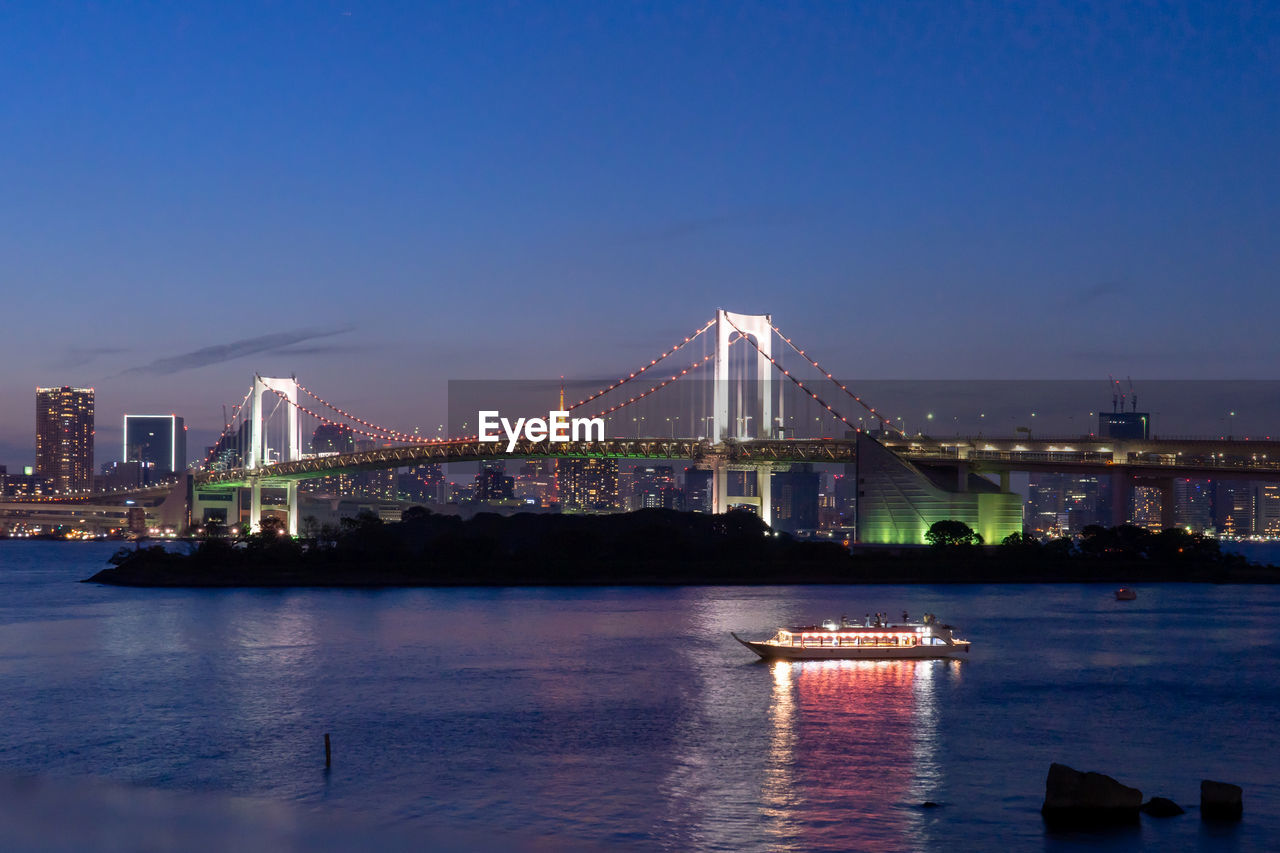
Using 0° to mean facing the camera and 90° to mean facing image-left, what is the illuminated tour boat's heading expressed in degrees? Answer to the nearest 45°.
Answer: approximately 90°

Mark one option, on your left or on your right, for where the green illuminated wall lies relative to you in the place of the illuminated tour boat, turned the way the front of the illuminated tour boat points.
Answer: on your right

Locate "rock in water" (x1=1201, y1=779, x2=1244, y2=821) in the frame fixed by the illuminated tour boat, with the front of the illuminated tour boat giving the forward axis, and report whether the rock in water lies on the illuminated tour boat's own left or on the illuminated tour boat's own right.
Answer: on the illuminated tour boat's own left

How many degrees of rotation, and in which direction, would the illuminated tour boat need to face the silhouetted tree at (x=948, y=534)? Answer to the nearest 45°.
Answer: approximately 90° to its right

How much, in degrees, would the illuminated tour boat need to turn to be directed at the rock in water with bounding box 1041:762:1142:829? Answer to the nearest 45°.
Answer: approximately 90° to its left
